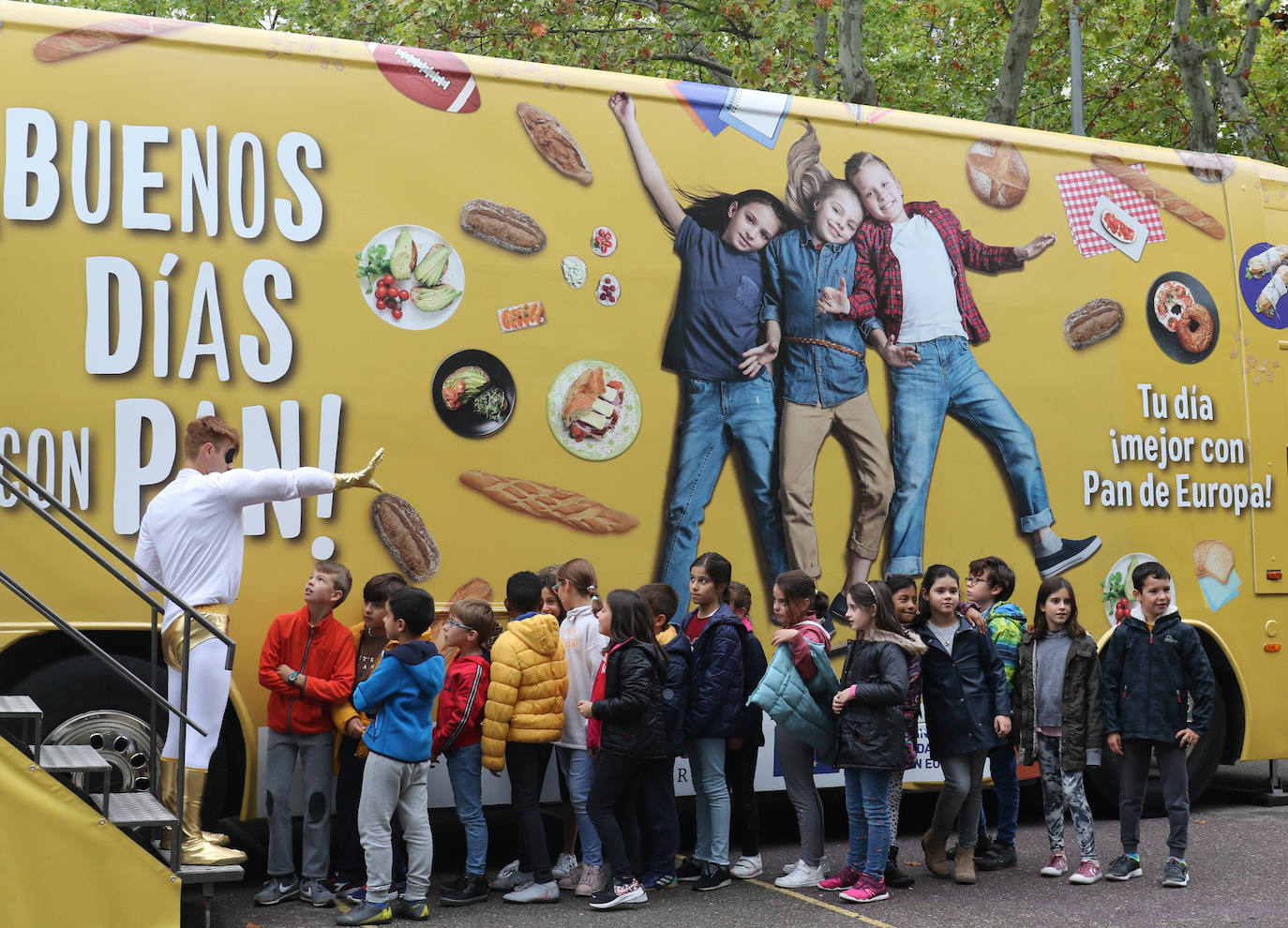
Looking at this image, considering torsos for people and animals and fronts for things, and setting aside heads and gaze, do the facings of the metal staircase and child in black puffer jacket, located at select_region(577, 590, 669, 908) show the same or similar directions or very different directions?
very different directions

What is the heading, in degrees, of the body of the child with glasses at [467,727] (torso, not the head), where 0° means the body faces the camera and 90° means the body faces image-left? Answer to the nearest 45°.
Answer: approximately 90°

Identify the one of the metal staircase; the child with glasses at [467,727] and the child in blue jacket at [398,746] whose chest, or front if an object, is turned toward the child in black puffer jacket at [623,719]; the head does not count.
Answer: the metal staircase

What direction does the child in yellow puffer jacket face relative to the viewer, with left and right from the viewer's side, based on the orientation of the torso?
facing away from the viewer and to the left of the viewer

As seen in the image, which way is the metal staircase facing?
to the viewer's right

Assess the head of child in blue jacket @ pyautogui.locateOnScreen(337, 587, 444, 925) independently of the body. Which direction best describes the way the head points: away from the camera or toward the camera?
away from the camera
